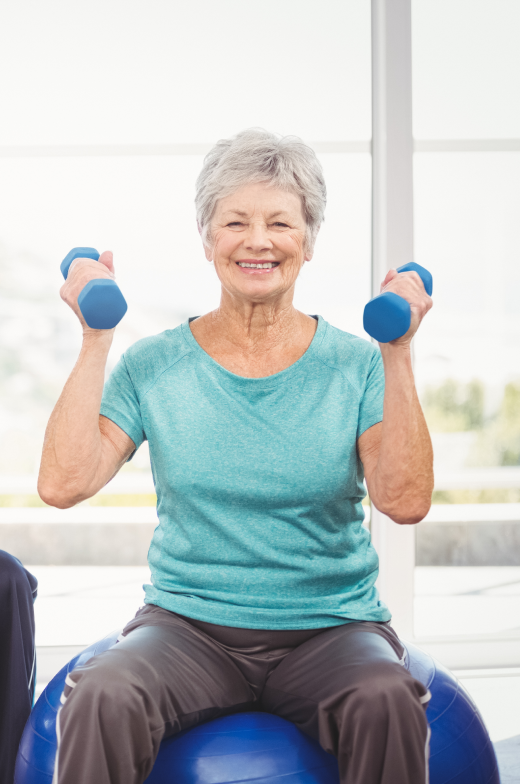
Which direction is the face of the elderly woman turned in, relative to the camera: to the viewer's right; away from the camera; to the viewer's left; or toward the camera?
toward the camera

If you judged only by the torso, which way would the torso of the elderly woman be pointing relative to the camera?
toward the camera
